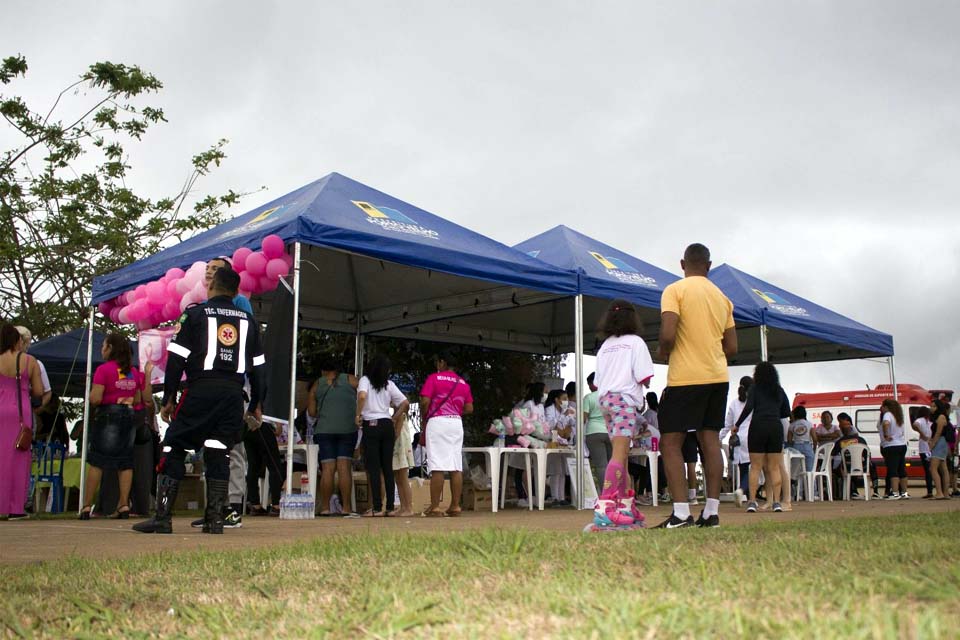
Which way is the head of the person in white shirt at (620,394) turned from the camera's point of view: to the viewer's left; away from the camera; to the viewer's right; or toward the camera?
away from the camera

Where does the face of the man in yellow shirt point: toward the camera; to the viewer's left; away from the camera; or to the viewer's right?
away from the camera

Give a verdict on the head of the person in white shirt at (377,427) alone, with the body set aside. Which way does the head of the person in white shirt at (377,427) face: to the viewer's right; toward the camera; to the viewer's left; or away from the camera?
away from the camera

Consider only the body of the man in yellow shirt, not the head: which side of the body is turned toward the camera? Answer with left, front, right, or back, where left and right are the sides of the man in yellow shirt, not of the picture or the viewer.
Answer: back

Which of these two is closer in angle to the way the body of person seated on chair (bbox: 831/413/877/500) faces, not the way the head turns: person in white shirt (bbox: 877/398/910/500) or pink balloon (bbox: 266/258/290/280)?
the person in white shirt
